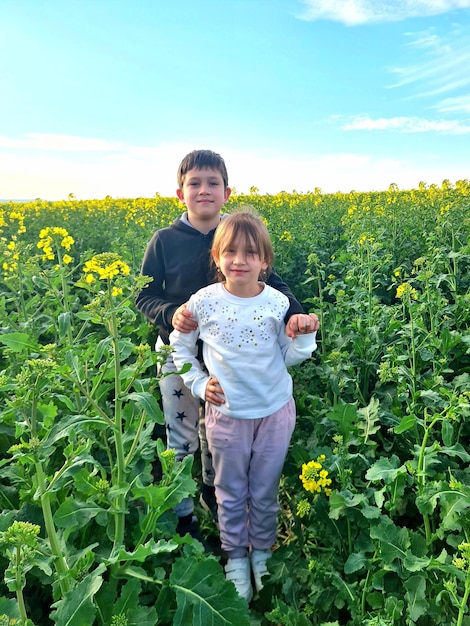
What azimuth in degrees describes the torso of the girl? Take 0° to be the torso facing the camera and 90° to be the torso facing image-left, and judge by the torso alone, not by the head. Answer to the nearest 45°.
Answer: approximately 0°

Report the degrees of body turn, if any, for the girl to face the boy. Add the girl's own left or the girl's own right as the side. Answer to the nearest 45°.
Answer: approximately 135° to the girl's own right
